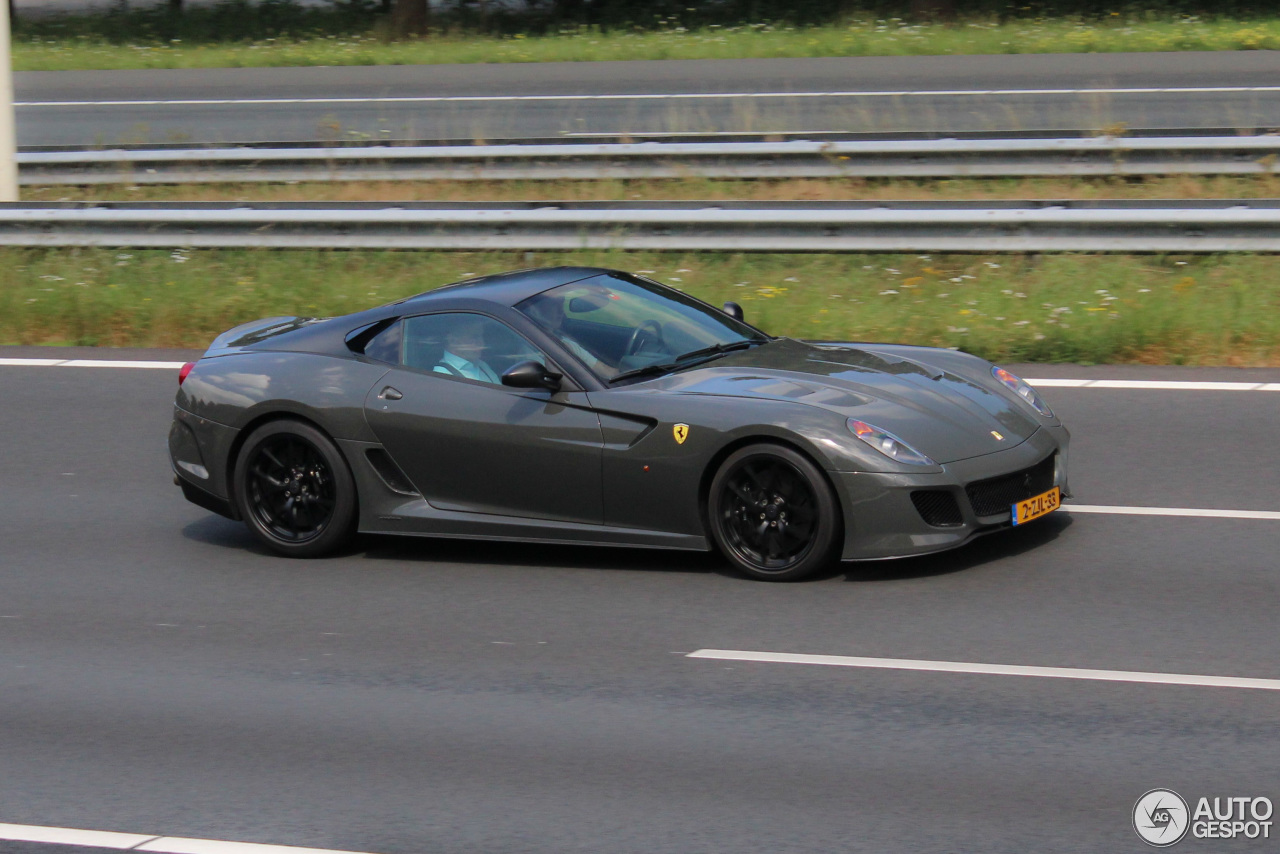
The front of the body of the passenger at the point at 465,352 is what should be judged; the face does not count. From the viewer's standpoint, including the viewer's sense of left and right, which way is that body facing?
facing the viewer and to the right of the viewer

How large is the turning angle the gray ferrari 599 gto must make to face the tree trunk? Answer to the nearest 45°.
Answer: approximately 135° to its left

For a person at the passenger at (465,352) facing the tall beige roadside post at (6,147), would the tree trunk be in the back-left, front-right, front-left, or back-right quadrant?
front-right

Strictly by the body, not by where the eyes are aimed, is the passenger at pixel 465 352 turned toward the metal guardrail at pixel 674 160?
no

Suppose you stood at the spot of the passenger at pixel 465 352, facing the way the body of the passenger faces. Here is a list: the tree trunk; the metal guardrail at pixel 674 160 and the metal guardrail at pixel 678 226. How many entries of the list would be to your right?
0

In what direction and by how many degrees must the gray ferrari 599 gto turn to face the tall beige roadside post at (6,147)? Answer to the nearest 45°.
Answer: approximately 180°

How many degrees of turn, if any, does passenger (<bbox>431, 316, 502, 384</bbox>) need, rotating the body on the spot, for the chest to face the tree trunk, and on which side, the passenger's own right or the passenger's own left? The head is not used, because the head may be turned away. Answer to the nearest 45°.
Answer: approximately 135° to the passenger's own left

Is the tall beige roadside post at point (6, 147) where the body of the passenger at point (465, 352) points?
no
